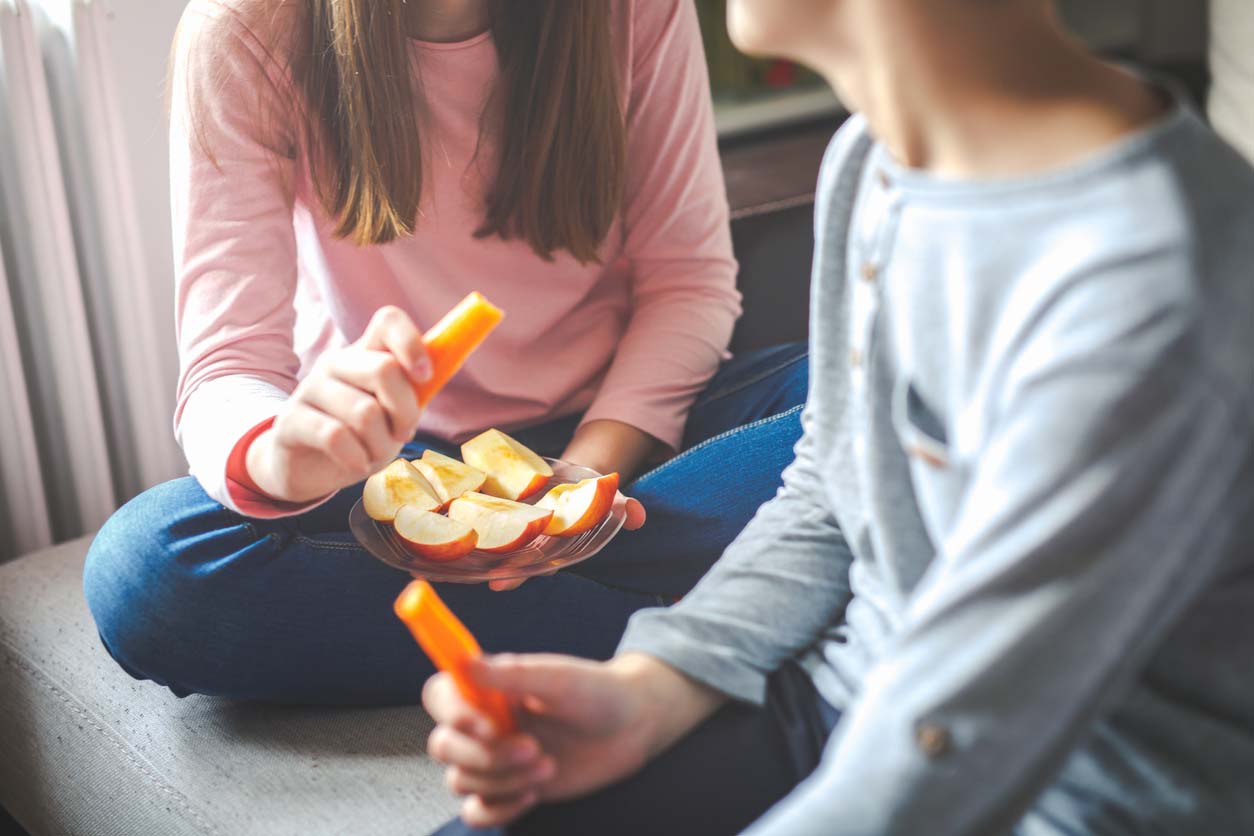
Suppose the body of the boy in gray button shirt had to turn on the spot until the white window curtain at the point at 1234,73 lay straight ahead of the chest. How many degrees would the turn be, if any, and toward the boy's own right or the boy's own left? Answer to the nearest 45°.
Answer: approximately 135° to the boy's own right

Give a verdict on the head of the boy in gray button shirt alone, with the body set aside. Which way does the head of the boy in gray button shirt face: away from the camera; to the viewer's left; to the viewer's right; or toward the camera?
to the viewer's left

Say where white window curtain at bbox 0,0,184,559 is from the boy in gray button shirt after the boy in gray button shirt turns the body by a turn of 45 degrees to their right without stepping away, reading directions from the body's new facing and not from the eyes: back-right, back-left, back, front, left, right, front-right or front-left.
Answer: front-right

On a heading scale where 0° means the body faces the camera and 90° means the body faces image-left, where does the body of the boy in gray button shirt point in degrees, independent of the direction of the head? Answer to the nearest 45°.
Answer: approximately 45°
